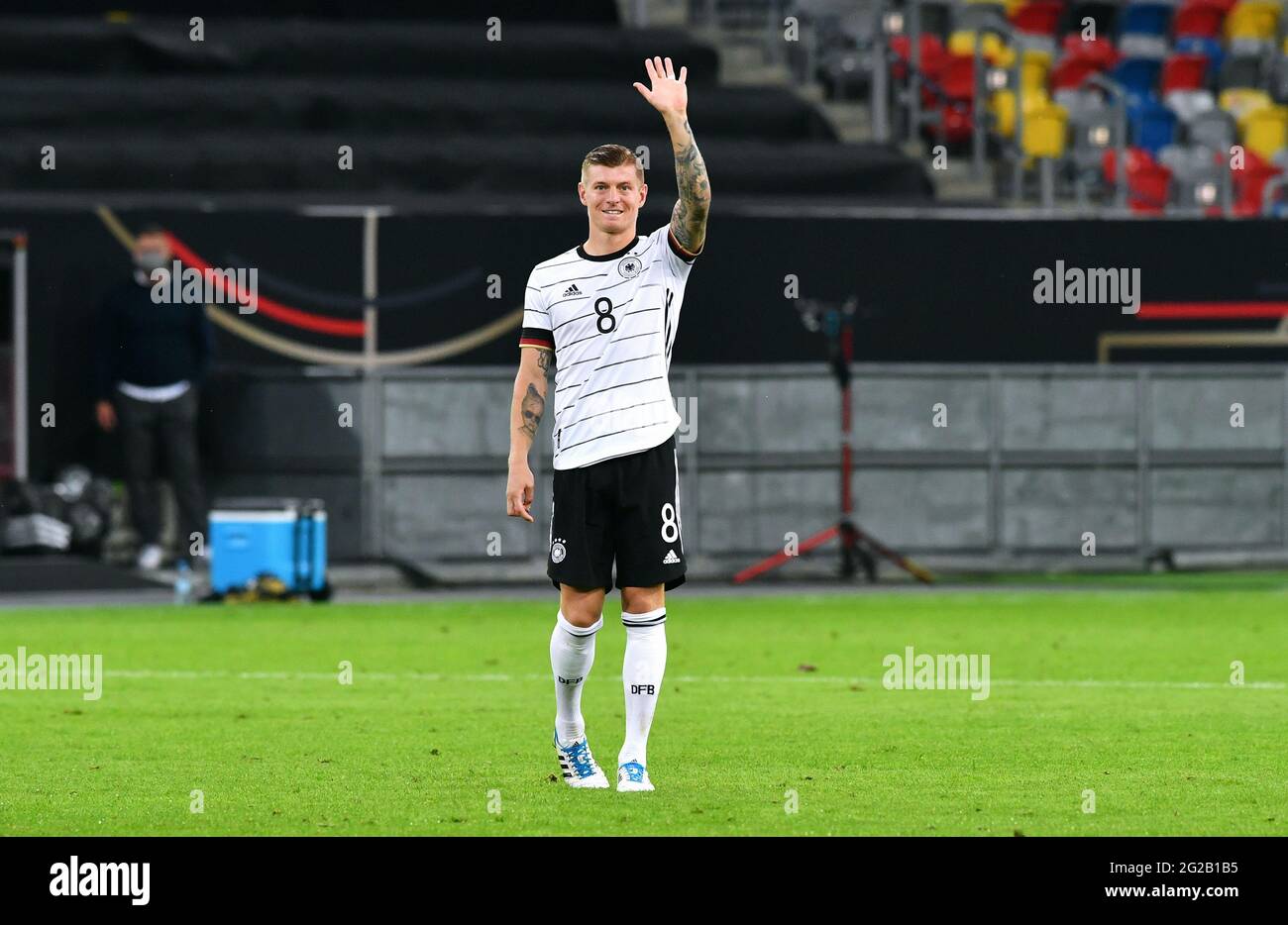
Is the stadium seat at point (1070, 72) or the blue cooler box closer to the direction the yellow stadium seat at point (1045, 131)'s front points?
the blue cooler box

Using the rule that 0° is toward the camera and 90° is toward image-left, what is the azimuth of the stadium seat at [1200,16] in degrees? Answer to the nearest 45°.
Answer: approximately 45°

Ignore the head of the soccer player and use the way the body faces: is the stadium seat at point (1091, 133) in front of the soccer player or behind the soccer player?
behind

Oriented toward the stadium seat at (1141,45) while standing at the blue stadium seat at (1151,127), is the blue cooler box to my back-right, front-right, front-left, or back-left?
back-left

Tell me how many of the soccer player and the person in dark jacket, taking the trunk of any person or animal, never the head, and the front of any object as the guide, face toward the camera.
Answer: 2

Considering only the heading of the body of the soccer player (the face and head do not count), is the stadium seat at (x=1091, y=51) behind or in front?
behind

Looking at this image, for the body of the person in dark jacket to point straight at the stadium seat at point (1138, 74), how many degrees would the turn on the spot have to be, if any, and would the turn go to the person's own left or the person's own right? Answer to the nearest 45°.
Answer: approximately 135° to the person's own left

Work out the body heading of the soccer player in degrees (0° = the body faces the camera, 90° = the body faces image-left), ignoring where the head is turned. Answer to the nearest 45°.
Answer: approximately 0°

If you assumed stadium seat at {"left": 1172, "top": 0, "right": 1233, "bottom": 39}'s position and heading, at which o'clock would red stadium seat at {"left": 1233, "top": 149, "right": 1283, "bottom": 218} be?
The red stadium seat is roughly at 12 o'clock from the stadium seat.

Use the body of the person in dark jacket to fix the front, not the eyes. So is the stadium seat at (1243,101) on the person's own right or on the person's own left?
on the person's own left

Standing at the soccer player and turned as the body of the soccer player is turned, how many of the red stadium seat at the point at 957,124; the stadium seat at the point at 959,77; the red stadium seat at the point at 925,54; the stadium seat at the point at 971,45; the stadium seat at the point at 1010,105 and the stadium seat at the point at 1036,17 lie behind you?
6

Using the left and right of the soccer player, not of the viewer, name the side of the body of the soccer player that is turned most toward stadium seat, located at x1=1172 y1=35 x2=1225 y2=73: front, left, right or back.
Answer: back
